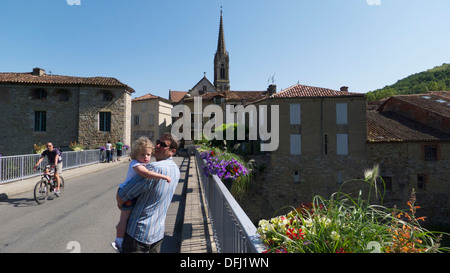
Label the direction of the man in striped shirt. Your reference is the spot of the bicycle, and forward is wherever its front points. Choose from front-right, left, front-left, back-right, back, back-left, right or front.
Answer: front-left

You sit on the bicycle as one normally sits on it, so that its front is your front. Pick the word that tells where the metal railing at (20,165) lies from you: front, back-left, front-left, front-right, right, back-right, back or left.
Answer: back-right

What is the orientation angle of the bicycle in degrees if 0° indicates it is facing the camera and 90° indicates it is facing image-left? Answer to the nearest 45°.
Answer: approximately 45°
